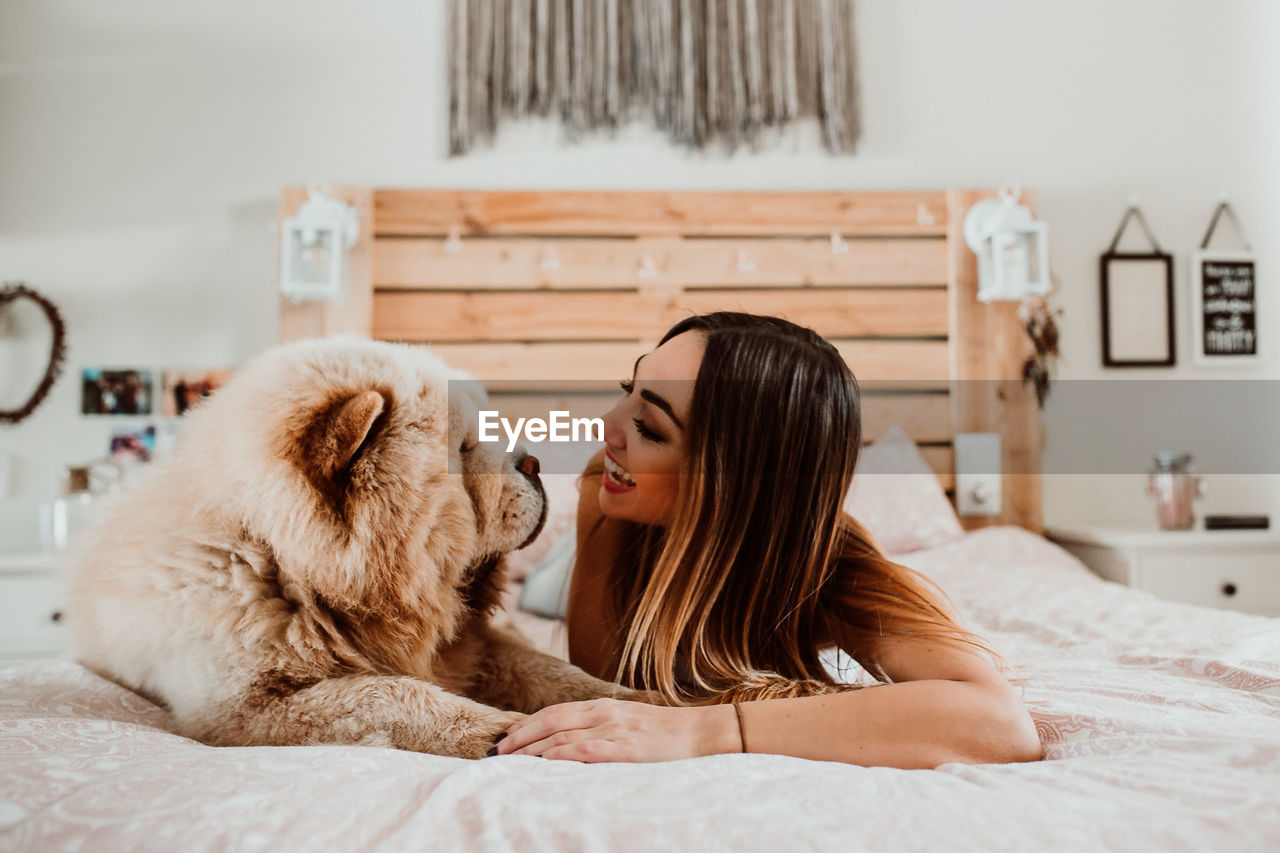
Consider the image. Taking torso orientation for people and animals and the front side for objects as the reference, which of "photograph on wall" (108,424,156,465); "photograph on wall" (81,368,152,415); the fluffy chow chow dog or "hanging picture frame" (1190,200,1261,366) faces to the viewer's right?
the fluffy chow chow dog

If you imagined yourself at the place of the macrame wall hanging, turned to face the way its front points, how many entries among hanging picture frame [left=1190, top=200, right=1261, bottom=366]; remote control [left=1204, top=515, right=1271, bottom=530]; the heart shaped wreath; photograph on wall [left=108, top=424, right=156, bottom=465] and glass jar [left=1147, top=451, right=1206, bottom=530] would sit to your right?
2

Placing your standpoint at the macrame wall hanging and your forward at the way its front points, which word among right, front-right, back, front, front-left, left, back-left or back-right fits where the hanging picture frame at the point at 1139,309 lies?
left

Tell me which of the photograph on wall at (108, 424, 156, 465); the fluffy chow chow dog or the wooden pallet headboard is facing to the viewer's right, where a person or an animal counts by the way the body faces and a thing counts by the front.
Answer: the fluffy chow chow dog

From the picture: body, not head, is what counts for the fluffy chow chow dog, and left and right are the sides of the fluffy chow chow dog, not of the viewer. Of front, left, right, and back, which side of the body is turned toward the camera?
right

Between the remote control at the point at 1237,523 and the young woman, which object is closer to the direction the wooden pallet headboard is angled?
the young woman

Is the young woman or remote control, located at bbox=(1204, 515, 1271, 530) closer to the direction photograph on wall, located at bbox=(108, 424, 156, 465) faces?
the young woman
